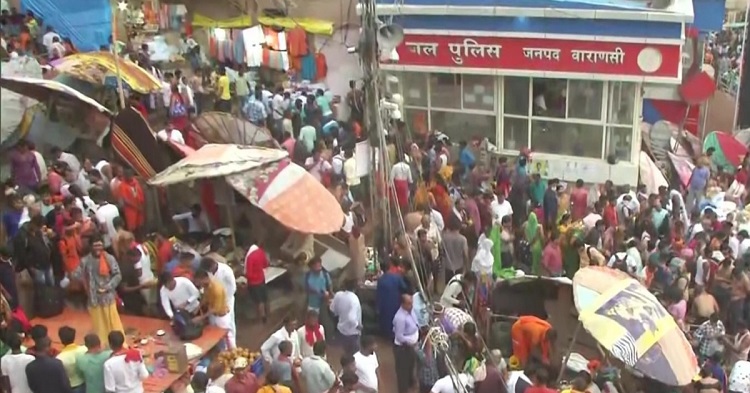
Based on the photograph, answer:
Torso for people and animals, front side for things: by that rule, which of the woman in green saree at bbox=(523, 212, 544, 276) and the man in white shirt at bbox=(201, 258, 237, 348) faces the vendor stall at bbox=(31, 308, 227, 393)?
the man in white shirt

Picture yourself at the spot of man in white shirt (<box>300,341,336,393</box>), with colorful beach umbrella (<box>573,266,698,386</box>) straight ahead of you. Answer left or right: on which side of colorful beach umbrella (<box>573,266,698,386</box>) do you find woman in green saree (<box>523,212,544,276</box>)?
left

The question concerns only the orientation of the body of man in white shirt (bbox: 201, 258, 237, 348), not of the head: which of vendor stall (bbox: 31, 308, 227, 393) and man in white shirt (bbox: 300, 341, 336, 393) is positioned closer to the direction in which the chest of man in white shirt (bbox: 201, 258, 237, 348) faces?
the vendor stall

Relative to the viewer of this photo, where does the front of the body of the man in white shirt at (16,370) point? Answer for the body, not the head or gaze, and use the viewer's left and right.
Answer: facing away from the viewer

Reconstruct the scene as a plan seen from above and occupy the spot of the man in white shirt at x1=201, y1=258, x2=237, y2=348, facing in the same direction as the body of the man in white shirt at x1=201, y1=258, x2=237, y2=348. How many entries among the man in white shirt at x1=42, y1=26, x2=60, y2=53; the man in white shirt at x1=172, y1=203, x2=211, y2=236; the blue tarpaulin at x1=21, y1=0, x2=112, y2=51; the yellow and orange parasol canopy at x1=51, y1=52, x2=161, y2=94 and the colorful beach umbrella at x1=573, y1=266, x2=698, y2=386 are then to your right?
4

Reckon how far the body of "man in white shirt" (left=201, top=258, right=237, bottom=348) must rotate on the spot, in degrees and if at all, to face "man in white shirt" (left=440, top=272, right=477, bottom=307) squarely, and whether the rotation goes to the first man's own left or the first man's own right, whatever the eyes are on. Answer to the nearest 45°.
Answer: approximately 180°
